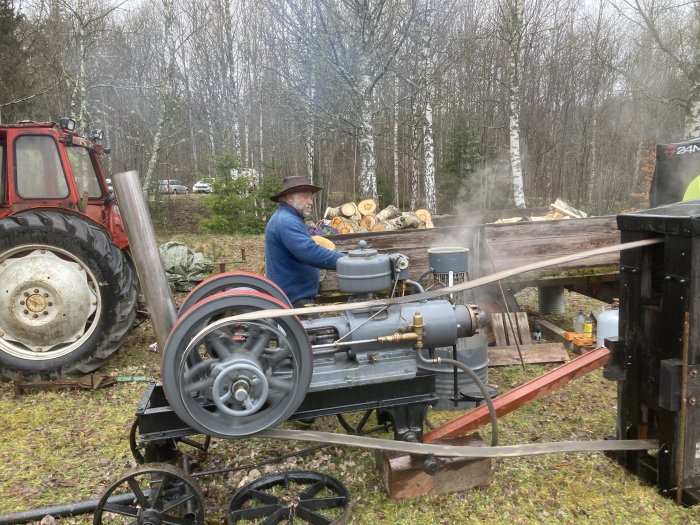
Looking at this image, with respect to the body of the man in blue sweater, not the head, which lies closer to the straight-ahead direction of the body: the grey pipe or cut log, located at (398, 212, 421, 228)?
the cut log

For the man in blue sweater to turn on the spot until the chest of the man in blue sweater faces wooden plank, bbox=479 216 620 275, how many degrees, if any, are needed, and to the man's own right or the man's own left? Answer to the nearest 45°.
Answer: approximately 45° to the man's own left

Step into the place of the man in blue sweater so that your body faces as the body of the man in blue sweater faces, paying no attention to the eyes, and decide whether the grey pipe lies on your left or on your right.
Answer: on your right

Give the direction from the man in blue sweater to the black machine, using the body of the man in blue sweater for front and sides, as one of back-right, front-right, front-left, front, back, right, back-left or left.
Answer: front-right

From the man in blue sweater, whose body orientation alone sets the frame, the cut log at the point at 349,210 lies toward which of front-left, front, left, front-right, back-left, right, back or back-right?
left

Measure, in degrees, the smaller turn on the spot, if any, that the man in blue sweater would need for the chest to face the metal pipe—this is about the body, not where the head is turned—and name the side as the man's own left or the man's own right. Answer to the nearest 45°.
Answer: approximately 135° to the man's own right

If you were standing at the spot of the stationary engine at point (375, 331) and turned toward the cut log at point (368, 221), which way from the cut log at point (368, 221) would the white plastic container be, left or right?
right

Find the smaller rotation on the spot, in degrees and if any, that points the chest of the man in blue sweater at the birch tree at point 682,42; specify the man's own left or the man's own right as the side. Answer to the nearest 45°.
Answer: approximately 45° to the man's own left

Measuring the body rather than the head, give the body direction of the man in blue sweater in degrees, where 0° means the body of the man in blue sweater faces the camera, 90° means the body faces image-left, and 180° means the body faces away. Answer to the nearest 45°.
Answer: approximately 270°

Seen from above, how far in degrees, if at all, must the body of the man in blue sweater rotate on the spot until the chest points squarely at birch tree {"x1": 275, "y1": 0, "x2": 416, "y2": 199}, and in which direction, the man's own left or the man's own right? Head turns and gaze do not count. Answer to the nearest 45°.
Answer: approximately 90° to the man's own left

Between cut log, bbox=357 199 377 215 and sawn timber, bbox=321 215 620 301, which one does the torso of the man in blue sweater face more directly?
the sawn timber

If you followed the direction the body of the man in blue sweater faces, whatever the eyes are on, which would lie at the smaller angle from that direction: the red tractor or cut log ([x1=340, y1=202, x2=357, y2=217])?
the cut log

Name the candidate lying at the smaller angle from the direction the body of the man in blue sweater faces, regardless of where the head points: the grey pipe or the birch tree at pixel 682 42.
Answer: the birch tree

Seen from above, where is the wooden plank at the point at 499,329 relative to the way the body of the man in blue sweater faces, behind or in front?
in front
